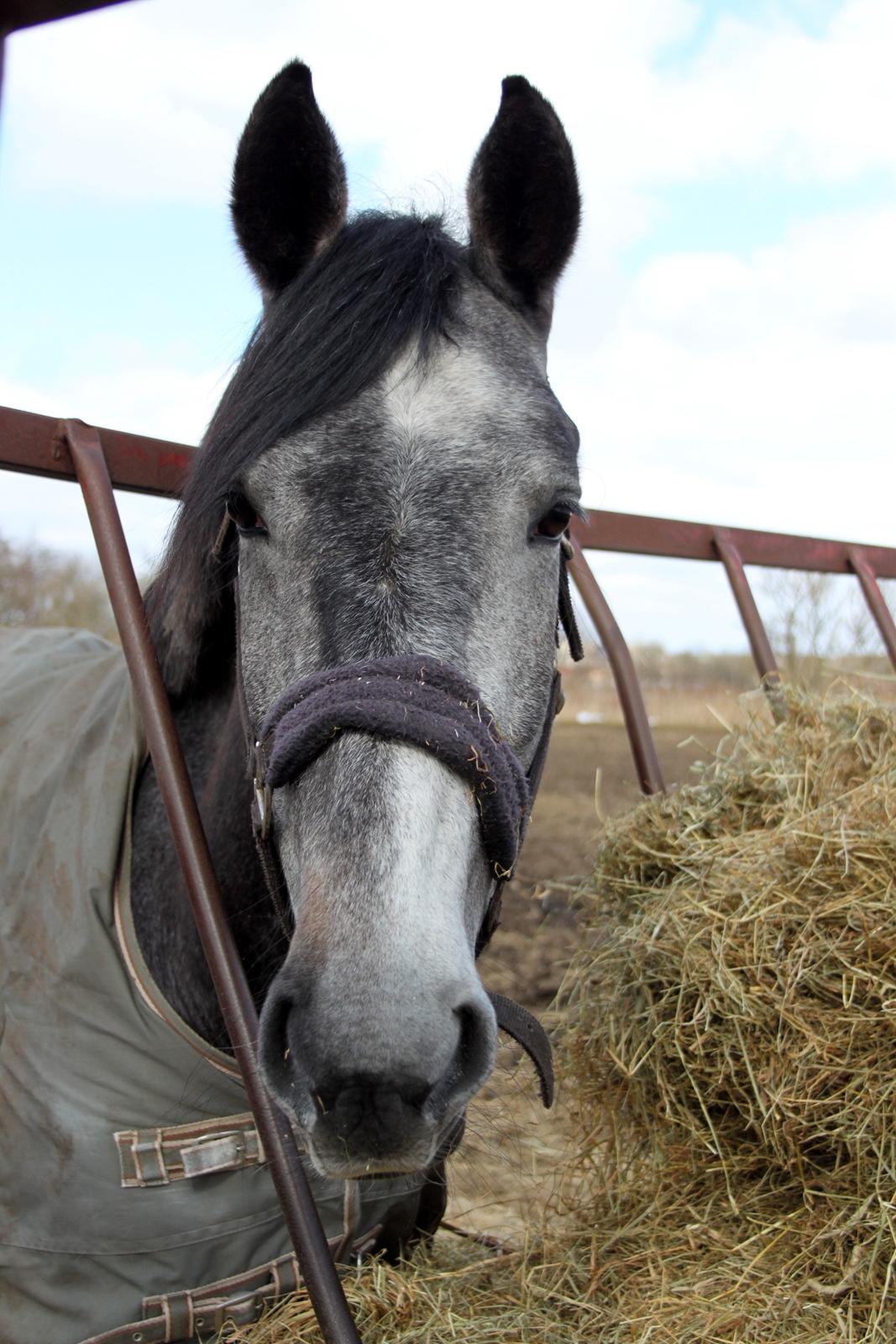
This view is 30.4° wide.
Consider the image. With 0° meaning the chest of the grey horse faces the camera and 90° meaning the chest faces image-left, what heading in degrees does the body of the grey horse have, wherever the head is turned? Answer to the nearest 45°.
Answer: approximately 315°
